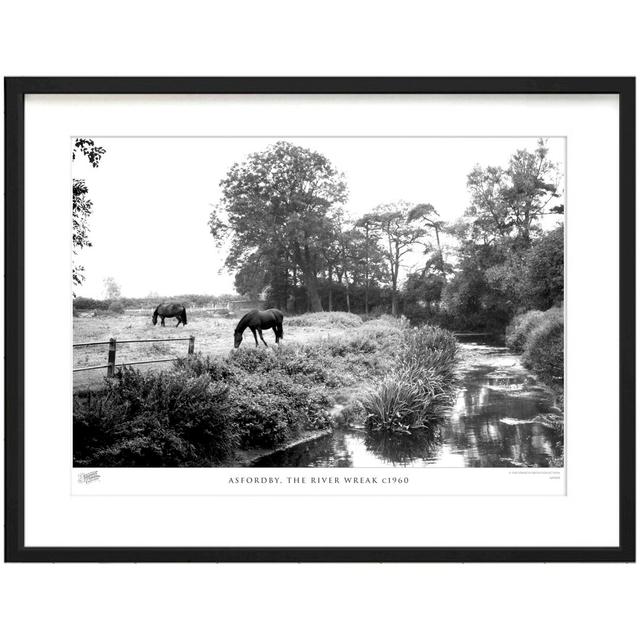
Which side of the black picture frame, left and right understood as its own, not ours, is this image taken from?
front
